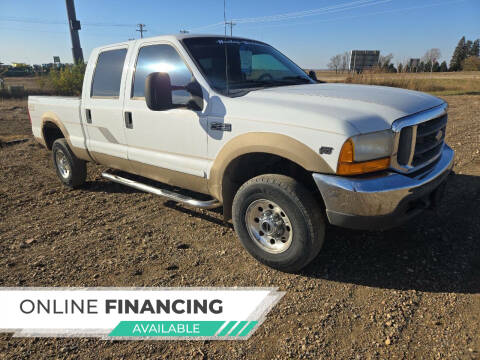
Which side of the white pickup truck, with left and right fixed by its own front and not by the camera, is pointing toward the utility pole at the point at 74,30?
back

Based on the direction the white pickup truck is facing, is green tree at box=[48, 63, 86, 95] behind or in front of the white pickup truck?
behind

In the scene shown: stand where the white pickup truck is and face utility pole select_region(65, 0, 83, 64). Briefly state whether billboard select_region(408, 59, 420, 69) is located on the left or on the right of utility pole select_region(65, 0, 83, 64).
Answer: right

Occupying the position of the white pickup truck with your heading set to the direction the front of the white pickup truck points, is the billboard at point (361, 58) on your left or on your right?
on your left

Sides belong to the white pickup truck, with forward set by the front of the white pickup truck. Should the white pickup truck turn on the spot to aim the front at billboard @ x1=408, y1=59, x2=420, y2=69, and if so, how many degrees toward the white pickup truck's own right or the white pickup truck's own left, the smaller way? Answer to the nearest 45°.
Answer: approximately 90° to the white pickup truck's own left

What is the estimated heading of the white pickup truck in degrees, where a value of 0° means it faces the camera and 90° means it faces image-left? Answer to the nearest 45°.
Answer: approximately 315°

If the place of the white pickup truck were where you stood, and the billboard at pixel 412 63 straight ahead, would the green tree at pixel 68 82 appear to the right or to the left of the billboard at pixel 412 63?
left
